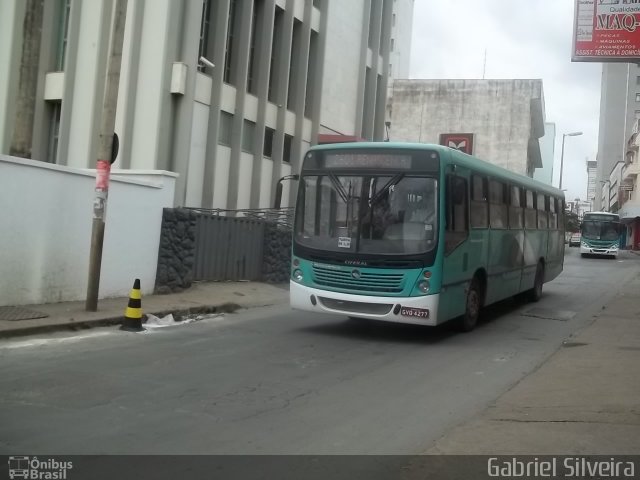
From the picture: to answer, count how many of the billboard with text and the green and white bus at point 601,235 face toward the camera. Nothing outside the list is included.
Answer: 2

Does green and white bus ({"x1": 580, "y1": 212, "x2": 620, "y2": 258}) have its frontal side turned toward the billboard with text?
yes

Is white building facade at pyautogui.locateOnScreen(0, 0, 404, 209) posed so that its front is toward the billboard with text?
yes

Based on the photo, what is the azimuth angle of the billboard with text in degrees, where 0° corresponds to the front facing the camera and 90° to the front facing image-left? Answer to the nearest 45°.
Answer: approximately 0°

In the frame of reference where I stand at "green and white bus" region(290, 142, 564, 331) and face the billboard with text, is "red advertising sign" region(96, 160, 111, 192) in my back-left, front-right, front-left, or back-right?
back-left

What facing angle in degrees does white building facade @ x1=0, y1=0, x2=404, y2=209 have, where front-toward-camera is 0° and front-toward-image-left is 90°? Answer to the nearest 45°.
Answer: approximately 315°

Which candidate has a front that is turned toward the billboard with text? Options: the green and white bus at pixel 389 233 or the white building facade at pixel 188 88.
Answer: the white building facade

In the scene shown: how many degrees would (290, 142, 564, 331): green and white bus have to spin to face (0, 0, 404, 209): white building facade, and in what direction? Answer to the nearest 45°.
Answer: approximately 90° to its right

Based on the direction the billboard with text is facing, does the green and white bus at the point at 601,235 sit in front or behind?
behind

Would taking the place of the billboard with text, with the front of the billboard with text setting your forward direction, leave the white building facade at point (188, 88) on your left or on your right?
on your right

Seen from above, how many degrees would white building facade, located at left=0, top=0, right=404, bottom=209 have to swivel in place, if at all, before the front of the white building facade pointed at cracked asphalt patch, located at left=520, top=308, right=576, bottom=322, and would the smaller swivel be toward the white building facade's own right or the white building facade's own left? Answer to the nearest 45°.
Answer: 0° — it already faces it
